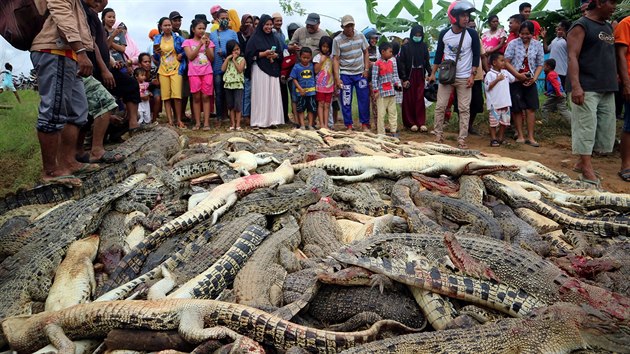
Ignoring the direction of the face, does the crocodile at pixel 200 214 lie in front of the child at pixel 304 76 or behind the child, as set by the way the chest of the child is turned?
in front

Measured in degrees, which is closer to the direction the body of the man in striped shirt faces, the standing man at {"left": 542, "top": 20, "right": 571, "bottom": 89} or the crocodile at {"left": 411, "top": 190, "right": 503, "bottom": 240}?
the crocodile

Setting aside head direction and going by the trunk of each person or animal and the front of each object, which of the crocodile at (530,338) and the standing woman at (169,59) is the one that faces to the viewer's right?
the crocodile

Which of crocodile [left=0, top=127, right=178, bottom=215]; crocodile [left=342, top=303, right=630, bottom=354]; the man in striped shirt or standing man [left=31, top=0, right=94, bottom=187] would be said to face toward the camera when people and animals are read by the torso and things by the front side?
the man in striped shirt

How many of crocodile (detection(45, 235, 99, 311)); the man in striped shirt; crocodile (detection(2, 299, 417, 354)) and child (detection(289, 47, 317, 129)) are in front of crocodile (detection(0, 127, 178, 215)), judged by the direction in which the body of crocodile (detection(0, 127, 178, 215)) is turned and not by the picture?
2

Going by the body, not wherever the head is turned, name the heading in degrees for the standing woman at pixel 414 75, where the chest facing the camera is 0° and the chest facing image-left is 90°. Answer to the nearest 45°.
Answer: approximately 0°

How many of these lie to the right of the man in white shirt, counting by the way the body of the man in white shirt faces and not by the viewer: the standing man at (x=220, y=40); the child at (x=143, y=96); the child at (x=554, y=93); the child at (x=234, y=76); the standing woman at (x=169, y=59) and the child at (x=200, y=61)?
5

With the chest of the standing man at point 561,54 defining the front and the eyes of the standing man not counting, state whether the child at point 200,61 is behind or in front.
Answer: in front

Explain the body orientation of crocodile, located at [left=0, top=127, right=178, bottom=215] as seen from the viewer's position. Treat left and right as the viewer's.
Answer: facing away from the viewer and to the right of the viewer

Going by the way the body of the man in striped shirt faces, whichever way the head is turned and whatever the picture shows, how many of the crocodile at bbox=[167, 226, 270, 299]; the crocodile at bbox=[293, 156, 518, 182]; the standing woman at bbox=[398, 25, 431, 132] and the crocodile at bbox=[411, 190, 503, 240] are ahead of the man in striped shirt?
3
